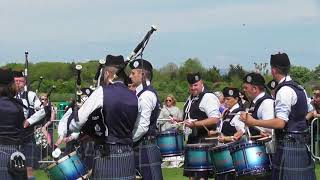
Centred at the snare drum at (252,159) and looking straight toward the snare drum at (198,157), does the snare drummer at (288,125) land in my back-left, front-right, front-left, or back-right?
back-right

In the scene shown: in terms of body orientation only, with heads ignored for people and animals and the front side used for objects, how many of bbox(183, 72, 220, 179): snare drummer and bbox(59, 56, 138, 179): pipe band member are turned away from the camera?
1

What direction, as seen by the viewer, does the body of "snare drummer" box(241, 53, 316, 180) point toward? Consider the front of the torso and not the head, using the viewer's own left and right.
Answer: facing away from the viewer and to the left of the viewer

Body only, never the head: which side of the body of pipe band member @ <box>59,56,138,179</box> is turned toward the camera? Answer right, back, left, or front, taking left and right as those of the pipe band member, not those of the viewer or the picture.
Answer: back

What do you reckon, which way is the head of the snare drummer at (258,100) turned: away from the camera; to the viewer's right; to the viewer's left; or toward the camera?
to the viewer's left

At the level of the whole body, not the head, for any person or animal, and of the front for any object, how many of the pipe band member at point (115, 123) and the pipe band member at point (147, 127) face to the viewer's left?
1

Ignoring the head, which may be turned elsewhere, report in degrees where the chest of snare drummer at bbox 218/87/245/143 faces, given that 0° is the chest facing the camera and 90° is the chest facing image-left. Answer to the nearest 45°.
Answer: approximately 45°

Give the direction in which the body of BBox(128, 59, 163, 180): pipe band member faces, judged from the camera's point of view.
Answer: to the viewer's left

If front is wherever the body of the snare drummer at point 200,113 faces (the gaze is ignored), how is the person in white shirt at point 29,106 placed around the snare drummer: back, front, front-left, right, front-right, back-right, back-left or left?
front-right

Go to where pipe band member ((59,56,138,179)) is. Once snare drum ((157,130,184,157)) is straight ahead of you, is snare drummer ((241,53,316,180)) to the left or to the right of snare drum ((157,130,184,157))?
right
